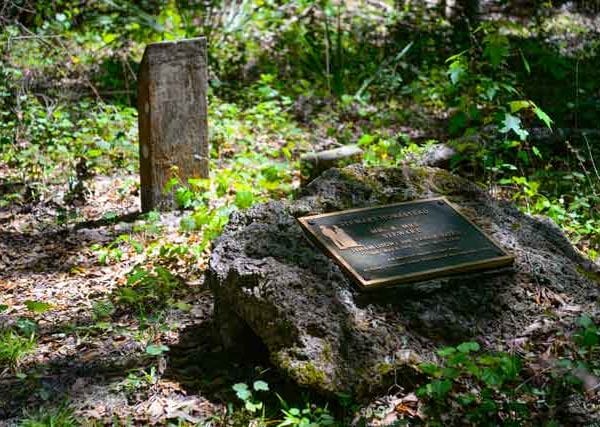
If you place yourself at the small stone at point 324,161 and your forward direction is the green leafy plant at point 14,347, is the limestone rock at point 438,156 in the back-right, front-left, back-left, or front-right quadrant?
back-left

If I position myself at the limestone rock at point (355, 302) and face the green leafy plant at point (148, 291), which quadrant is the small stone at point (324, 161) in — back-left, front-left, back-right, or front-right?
front-right

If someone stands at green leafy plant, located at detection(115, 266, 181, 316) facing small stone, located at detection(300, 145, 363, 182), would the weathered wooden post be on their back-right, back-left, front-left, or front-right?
front-left

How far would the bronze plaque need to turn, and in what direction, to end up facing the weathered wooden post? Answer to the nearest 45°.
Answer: approximately 180°

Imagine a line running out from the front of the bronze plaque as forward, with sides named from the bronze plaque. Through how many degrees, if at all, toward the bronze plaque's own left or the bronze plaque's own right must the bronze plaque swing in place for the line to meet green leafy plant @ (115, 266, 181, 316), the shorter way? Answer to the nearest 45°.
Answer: approximately 135° to the bronze plaque's own right

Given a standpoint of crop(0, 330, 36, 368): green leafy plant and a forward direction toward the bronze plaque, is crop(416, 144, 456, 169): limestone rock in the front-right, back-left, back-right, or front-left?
front-left

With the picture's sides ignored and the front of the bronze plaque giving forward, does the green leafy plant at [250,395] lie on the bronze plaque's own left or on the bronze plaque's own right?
on the bronze plaque's own right

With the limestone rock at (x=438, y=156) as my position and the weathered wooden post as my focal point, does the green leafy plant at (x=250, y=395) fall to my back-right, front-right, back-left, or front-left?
front-left

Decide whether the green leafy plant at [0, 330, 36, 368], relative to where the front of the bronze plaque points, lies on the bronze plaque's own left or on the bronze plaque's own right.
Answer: on the bronze plaque's own right

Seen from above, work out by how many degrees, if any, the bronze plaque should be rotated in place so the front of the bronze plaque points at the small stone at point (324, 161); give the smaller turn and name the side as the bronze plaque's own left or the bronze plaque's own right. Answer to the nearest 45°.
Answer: approximately 135° to the bronze plaque's own left

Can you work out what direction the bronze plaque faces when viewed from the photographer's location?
facing the viewer and to the right of the viewer
